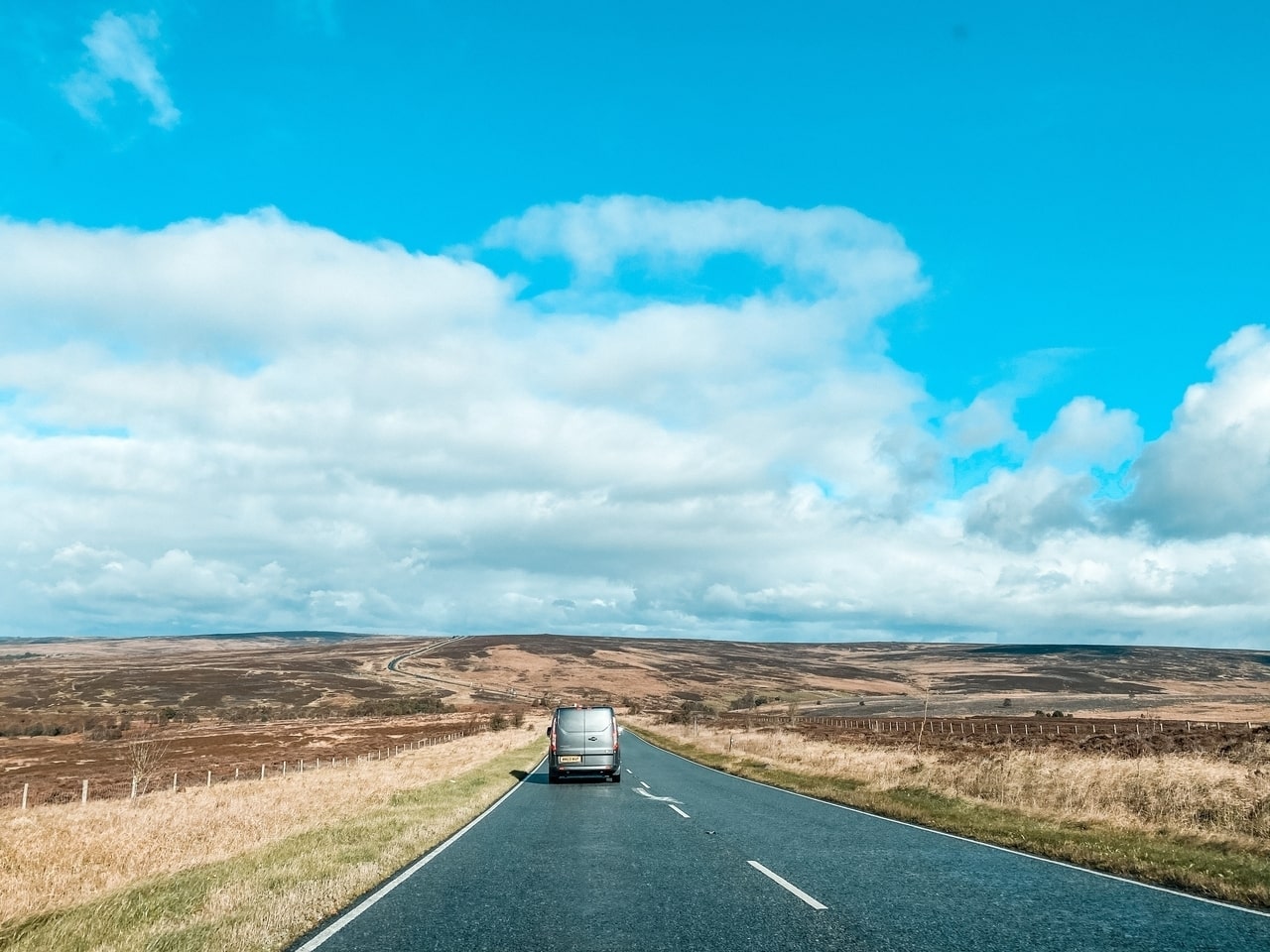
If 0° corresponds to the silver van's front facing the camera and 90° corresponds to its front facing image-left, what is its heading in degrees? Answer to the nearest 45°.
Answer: approximately 180°
